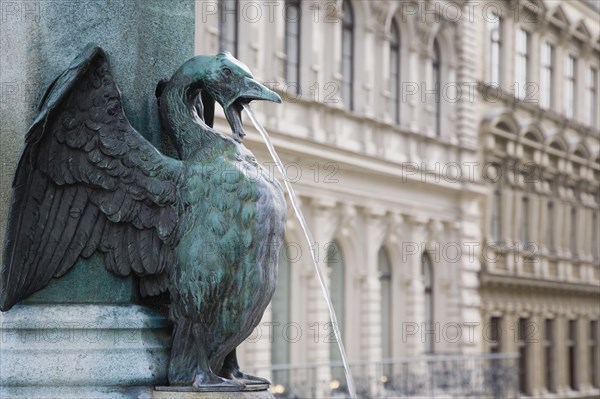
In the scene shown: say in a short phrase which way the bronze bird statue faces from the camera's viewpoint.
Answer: facing to the right of the viewer

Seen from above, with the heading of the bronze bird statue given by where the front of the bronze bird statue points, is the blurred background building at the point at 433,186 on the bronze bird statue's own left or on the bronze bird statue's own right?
on the bronze bird statue's own left
